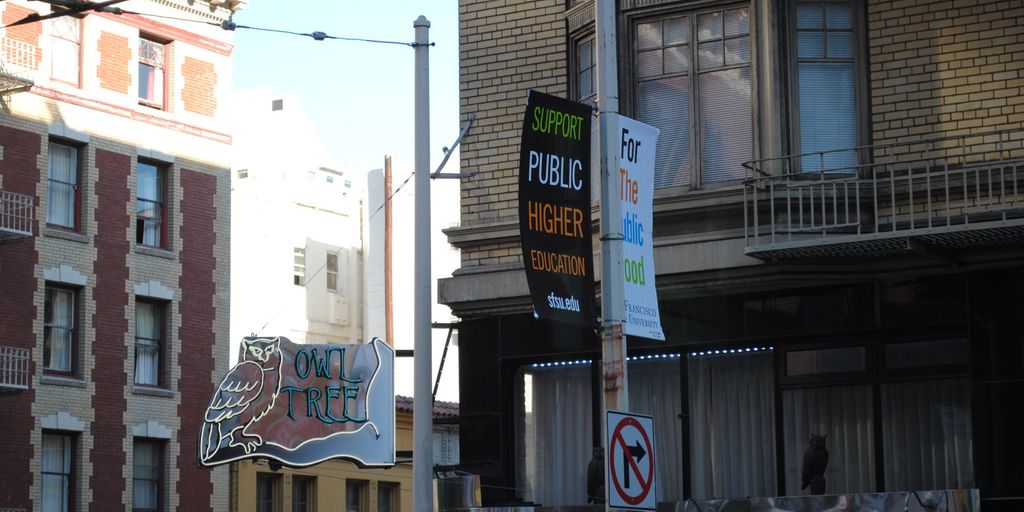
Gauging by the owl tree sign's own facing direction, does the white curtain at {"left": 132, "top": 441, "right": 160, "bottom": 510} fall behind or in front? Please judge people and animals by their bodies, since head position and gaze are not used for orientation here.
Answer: behind

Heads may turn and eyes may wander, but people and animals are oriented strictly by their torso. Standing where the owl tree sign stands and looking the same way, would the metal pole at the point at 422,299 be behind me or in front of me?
in front

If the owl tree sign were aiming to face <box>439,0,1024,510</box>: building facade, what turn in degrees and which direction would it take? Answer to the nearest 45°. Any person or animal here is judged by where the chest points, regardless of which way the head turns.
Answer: approximately 45° to its left

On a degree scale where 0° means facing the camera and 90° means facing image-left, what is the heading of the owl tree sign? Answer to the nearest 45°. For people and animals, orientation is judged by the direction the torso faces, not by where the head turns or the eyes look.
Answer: approximately 0°
